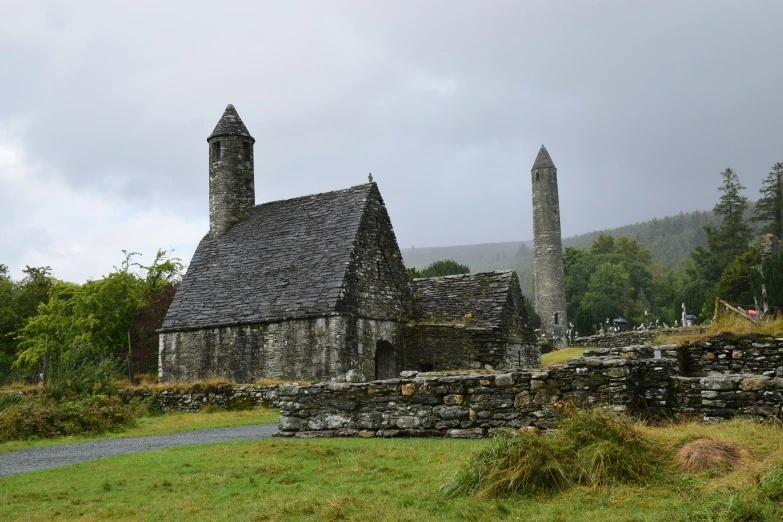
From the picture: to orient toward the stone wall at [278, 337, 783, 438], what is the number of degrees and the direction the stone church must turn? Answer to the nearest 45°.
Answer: approximately 45° to its right

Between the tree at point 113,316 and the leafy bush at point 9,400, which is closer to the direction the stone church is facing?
the leafy bush

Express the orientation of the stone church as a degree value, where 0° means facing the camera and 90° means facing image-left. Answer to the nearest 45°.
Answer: approximately 315°

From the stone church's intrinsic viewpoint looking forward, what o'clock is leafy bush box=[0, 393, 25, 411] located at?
The leafy bush is roughly at 3 o'clock from the stone church.

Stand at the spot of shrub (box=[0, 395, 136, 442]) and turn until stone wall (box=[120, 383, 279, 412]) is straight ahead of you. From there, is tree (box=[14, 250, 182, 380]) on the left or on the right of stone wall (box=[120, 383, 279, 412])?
left

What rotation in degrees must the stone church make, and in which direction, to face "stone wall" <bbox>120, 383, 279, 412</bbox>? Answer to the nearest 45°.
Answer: approximately 90° to its right

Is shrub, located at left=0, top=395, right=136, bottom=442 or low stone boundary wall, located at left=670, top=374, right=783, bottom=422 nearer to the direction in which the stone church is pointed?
the low stone boundary wall

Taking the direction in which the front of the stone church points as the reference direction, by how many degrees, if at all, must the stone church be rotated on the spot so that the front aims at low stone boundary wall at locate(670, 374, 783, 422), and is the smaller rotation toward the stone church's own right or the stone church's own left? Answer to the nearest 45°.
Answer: approximately 45° to the stone church's own right

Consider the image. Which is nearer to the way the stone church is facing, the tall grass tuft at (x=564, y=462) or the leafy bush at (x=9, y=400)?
the tall grass tuft

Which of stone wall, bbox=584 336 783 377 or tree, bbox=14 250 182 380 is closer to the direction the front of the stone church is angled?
the stone wall

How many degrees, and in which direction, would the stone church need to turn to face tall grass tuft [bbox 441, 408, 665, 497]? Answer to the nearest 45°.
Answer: approximately 45° to its right

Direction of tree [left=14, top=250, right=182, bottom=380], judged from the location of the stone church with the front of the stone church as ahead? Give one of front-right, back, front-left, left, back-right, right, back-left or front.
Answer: back
